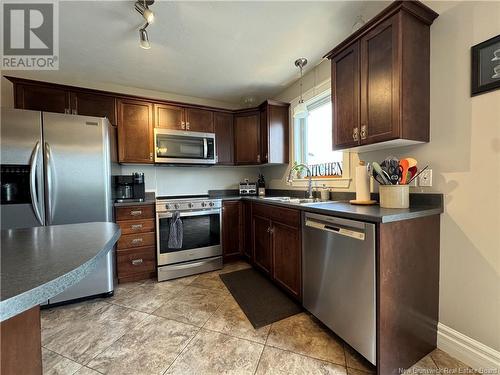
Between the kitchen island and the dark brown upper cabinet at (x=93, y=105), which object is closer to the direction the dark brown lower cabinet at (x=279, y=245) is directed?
the kitchen island

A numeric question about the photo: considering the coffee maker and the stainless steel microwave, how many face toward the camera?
2

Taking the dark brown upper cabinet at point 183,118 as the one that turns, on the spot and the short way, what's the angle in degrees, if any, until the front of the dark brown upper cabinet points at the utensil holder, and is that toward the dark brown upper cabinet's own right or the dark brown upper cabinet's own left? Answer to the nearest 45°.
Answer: approximately 45° to the dark brown upper cabinet's own left

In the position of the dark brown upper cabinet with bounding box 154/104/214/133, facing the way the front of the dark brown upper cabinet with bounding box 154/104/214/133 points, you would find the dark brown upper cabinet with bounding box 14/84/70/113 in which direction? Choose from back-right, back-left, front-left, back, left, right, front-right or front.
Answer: right

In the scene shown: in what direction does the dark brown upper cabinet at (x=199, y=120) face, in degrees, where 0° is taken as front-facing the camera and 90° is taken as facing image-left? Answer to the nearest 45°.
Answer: approximately 0°

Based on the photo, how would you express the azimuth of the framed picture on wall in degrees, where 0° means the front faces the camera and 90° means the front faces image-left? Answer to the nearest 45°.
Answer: approximately 45°

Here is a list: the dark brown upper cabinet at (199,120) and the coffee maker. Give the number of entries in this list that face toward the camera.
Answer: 2

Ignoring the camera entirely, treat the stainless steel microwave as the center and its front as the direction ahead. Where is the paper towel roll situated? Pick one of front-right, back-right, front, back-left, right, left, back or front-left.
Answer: front-left
